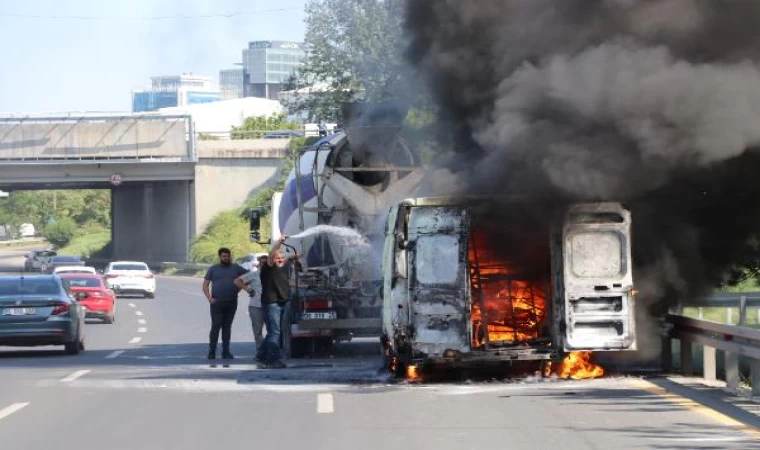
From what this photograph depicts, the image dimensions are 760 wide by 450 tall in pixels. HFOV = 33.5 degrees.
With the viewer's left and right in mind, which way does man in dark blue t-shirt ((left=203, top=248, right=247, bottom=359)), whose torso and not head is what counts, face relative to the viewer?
facing the viewer

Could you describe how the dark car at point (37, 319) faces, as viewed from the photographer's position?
facing away from the viewer

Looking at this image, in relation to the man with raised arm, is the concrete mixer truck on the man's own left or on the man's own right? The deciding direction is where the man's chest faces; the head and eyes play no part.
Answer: on the man's own left

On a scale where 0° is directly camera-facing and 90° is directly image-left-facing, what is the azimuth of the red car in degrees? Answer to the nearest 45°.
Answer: approximately 180°

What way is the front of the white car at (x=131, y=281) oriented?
away from the camera

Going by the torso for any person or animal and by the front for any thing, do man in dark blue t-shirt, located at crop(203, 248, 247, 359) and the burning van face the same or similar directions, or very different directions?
very different directions

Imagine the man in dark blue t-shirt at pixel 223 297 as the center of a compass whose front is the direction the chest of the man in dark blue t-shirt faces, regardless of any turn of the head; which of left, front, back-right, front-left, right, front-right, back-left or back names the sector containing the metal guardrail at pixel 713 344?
front-left

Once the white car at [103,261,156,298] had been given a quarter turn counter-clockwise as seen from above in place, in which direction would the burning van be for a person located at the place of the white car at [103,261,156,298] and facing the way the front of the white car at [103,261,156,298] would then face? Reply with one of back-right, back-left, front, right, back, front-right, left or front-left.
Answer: left

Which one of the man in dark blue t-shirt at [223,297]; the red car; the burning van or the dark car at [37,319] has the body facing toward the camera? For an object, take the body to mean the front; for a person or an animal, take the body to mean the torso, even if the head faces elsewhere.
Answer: the man in dark blue t-shirt

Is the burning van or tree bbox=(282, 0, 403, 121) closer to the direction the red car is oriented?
the tree

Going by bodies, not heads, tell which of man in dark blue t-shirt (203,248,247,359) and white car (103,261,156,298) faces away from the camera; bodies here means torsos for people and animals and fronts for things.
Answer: the white car

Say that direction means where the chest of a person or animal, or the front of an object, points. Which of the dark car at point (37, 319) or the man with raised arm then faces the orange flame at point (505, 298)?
the man with raised arm

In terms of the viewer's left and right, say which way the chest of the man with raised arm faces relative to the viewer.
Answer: facing the viewer and to the right of the viewer

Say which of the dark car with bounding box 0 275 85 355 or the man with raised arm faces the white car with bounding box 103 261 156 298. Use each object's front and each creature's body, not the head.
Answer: the dark car

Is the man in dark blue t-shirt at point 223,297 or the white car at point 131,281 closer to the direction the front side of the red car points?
the white car

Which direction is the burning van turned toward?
away from the camera
